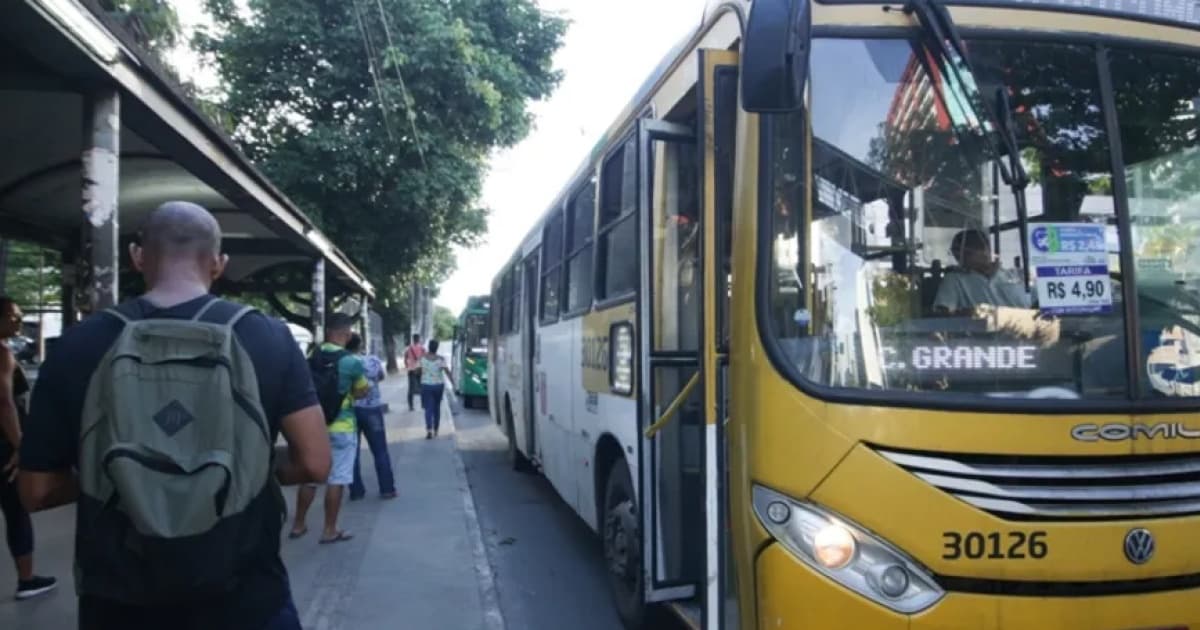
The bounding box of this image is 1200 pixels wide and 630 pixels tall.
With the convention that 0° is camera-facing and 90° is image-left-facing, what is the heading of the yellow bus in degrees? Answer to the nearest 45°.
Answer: approximately 315°

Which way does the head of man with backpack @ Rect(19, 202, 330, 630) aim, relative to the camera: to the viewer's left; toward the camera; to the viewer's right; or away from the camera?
away from the camera

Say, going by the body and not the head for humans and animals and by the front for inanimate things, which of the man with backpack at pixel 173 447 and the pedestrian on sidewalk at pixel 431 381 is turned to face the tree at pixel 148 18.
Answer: the man with backpack

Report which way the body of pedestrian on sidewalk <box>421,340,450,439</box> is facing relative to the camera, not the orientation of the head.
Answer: away from the camera

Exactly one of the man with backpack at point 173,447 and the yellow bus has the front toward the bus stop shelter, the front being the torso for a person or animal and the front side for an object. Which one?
the man with backpack

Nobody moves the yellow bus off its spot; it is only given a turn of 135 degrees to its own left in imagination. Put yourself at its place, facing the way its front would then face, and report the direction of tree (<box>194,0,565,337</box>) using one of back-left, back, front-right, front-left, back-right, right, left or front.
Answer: front-left

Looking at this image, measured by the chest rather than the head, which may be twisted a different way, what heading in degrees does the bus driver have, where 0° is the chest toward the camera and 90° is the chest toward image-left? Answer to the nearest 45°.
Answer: approximately 0°

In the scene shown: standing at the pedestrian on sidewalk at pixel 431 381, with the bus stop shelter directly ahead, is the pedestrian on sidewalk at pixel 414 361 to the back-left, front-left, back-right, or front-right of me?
back-right

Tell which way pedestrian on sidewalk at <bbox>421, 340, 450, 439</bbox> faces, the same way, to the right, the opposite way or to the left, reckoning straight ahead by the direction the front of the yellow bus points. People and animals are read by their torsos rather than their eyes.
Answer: the opposite way

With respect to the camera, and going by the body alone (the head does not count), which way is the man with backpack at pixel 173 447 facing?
away from the camera

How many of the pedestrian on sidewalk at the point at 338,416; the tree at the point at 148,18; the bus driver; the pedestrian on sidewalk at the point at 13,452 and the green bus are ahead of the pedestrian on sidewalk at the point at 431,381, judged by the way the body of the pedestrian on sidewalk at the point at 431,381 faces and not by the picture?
1
